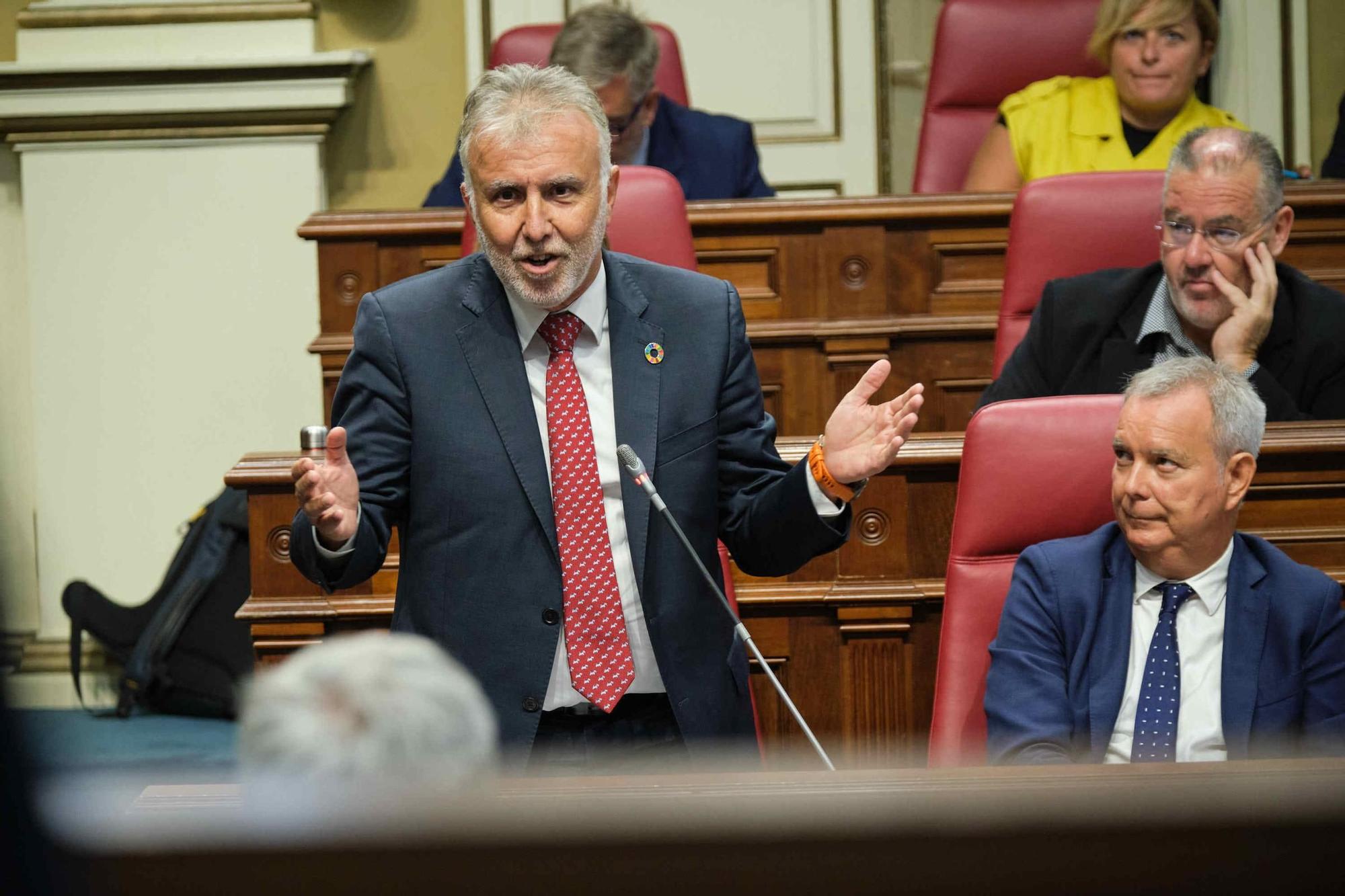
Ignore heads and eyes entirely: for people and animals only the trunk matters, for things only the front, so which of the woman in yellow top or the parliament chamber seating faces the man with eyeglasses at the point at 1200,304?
the woman in yellow top

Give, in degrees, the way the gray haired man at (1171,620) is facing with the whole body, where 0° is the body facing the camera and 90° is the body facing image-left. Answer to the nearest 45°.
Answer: approximately 0°

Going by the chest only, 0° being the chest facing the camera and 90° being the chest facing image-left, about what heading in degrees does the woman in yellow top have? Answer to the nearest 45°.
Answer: approximately 0°

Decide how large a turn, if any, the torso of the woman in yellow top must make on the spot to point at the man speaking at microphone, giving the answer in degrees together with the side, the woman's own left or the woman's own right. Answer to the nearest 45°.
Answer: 0° — they already face them

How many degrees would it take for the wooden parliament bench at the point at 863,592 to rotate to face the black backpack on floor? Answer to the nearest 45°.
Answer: approximately 135° to its right

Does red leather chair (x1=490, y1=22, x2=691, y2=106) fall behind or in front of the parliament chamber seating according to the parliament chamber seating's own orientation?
behind

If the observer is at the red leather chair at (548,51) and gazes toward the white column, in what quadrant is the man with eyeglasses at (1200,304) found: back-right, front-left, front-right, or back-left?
back-left

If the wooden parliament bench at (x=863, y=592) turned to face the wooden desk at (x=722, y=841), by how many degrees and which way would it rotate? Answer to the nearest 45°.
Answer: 0° — it already faces it

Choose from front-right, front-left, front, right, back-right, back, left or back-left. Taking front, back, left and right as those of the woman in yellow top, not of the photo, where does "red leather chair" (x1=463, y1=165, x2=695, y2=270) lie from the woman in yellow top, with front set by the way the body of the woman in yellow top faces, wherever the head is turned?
front-right

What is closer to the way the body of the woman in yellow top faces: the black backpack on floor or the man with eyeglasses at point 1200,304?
the man with eyeglasses
